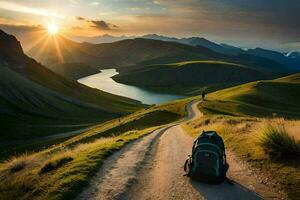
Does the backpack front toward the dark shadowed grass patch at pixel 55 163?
no

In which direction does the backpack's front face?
toward the camera

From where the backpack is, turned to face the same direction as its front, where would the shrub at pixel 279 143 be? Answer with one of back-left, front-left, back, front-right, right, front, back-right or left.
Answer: back-left

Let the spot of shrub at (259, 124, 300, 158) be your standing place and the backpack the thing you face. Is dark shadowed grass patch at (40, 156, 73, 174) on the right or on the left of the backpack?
right
